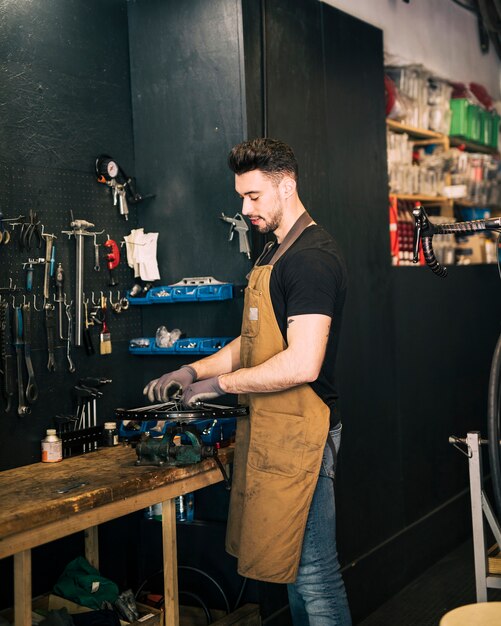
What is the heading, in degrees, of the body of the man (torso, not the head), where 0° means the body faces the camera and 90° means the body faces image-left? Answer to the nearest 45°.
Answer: approximately 90°

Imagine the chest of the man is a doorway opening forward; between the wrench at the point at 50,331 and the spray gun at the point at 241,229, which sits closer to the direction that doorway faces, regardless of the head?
the wrench

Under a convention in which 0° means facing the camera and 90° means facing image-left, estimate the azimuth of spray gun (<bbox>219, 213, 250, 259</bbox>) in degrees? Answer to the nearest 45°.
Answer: approximately 90°

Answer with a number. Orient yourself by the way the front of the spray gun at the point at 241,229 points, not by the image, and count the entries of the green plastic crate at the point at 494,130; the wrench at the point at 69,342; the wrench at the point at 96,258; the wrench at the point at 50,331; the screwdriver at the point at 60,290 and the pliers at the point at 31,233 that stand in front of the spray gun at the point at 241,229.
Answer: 5

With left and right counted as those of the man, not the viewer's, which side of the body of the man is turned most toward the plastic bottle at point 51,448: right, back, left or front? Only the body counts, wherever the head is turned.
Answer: front

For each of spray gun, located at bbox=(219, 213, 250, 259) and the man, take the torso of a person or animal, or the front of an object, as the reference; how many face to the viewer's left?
2

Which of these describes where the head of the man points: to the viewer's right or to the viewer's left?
to the viewer's left

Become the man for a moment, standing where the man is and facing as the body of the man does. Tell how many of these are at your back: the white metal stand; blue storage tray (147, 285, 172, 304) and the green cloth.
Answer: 1

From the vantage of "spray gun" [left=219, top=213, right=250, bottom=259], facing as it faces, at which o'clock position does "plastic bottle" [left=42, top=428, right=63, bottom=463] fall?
The plastic bottle is roughly at 11 o'clock from the spray gun.
